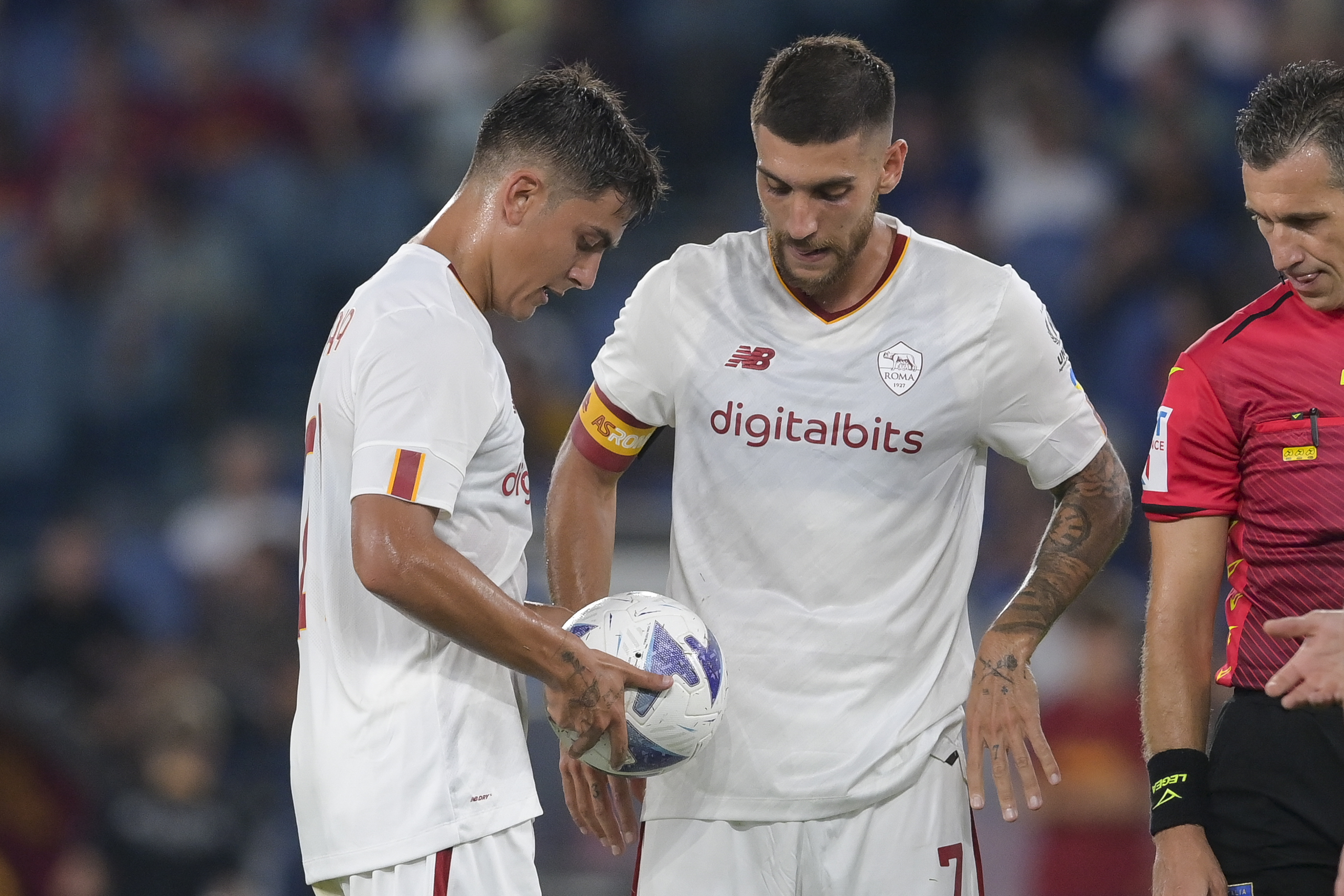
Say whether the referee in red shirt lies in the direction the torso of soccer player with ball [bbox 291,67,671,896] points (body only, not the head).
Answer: yes

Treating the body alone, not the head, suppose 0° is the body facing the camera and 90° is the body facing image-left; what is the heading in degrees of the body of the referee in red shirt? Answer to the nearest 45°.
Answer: approximately 0°

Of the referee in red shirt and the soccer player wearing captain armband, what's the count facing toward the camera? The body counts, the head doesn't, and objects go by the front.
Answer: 2

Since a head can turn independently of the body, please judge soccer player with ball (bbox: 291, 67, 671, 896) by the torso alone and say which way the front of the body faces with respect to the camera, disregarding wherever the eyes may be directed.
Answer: to the viewer's right

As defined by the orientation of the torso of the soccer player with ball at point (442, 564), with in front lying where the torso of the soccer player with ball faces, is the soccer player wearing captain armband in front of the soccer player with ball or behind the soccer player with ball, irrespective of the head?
in front

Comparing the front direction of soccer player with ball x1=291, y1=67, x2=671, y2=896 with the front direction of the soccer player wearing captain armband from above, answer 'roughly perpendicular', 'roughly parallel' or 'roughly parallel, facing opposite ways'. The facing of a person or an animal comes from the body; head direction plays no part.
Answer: roughly perpendicular

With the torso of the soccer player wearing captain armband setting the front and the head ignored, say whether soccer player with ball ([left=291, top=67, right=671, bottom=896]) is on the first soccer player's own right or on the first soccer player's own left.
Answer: on the first soccer player's own right

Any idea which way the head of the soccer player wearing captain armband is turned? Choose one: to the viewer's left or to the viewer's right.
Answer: to the viewer's left

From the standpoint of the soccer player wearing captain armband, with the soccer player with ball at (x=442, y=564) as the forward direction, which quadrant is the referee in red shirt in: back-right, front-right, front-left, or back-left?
back-left

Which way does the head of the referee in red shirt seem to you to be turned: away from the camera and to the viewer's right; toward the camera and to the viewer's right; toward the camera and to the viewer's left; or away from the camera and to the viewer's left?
toward the camera and to the viewer's left

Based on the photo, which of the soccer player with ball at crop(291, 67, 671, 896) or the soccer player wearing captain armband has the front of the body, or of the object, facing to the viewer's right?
the soccer player with ball
